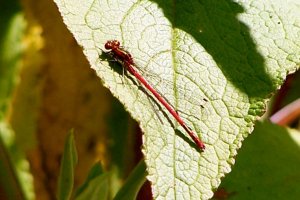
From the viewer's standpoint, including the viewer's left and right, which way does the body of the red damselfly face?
facing away from the viewer and to the left of the viewer
